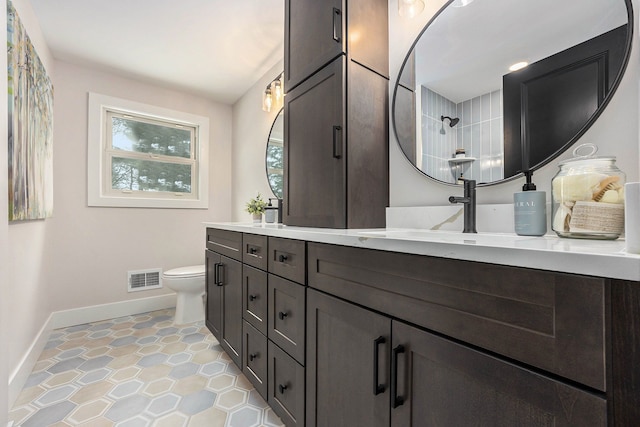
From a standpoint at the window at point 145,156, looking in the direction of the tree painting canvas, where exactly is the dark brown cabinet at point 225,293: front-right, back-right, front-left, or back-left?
front-left

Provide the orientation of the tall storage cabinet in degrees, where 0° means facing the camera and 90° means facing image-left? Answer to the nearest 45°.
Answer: approximately 45°

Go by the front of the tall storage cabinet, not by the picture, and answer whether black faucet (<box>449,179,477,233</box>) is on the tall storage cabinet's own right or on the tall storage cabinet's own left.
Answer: on the tall storage cabinet's own left

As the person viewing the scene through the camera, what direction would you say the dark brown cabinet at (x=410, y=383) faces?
facing the viewer and to the left of the viewer

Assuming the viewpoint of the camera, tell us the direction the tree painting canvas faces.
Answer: facing to the right of the viewer
